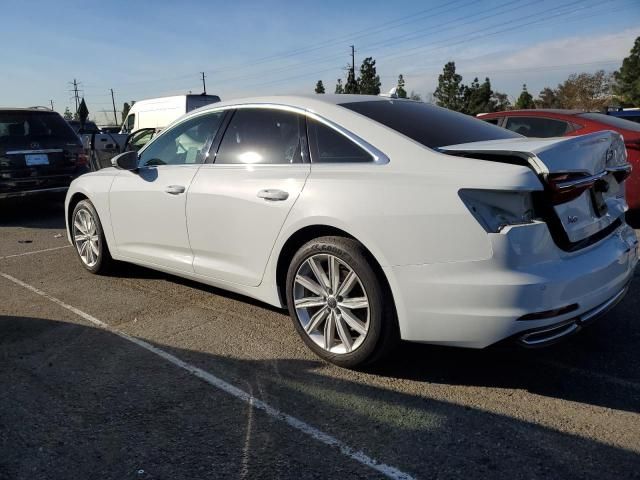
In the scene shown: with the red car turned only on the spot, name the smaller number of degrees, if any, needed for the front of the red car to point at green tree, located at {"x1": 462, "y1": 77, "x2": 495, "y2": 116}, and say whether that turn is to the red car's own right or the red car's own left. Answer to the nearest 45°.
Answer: approximately 45° to the red car's own right

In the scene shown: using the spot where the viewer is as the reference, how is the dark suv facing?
facing away from the viewer

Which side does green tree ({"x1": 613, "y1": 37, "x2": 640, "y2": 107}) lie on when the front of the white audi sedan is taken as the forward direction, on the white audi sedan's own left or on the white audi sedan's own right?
on the white audi sedan's own right

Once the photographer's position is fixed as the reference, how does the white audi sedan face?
facing away from the viewer and to the left of the viewer

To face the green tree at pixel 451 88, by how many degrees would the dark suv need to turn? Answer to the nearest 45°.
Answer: approximately 45° to its right

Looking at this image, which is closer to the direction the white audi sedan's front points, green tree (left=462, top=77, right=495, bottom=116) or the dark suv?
the dark suv

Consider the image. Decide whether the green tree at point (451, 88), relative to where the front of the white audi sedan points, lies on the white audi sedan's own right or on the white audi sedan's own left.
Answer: on the white audi sedan's own right

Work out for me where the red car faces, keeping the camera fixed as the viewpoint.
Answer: facing away from the viewer and to the left of the viewer
